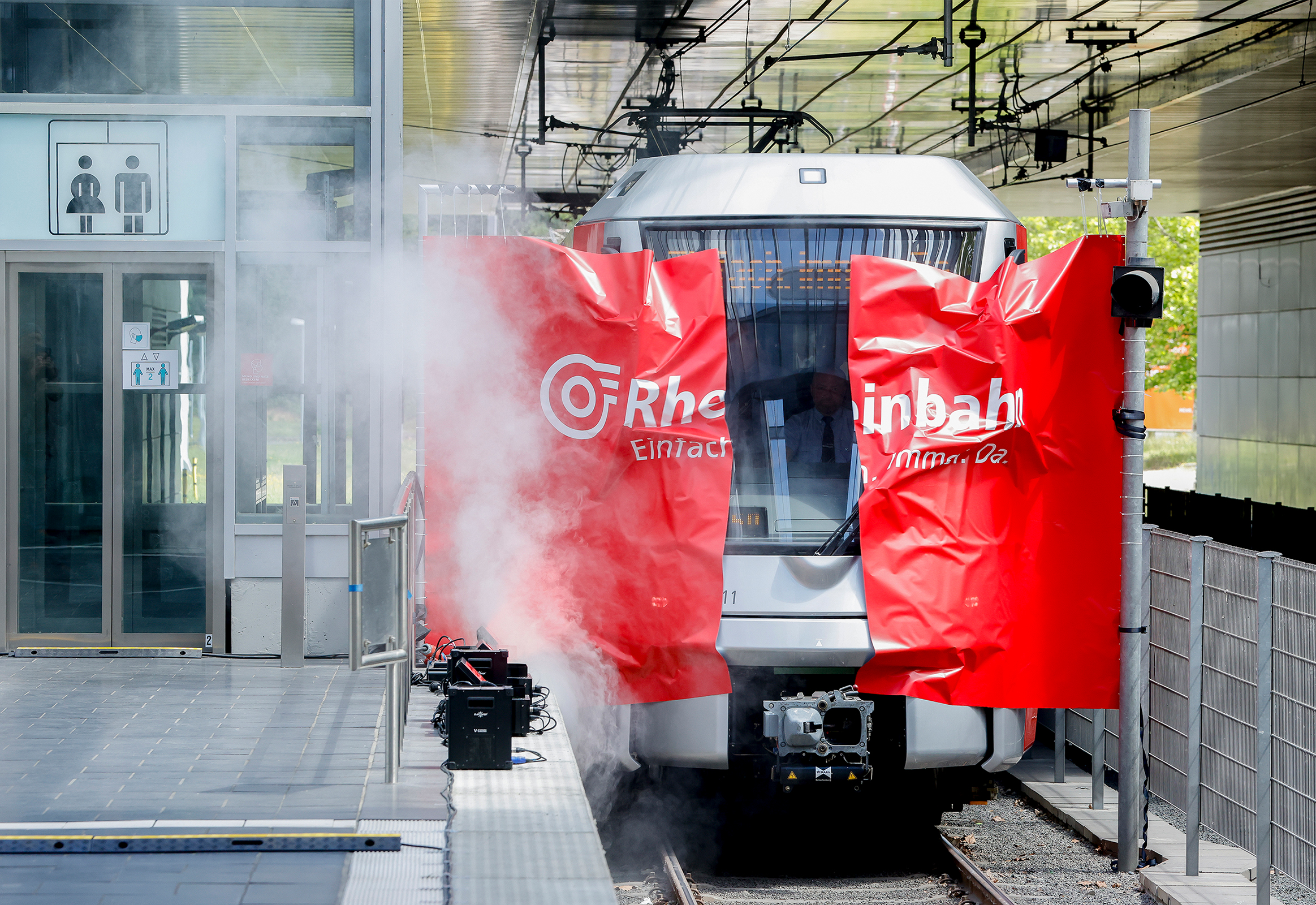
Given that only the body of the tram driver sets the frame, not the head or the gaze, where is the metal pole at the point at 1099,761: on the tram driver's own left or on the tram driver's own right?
on the tram driver's own left

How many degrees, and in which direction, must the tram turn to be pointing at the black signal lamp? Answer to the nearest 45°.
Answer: approximately 90° to its left

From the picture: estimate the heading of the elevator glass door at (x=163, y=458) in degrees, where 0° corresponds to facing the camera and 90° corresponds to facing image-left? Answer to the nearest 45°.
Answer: approximately 0°

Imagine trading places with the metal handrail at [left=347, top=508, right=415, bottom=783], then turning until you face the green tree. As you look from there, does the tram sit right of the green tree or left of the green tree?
right

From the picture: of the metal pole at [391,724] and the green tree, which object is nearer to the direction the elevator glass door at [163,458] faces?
the metal pole

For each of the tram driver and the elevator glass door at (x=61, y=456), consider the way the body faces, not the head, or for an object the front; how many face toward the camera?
2

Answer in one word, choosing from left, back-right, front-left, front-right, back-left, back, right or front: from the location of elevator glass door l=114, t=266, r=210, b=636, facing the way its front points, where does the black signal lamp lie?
front-left

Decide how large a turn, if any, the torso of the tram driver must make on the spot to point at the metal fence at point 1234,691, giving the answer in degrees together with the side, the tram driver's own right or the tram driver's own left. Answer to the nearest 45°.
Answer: approximately 90° to the tram driver's own left

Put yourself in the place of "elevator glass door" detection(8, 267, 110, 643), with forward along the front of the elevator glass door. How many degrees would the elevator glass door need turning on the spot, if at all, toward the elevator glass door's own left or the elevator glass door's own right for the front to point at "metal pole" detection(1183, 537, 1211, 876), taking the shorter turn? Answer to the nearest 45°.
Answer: approximately 45° to the elevator glass door's own left

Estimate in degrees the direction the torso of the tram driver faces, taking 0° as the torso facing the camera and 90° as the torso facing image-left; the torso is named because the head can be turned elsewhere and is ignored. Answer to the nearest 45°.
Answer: approximately 0°

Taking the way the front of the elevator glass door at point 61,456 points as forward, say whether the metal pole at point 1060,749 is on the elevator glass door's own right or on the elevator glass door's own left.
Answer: on the elevator glass door's own left
